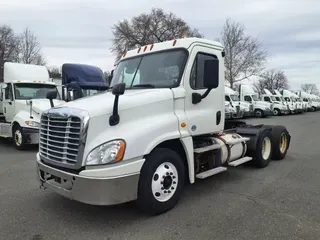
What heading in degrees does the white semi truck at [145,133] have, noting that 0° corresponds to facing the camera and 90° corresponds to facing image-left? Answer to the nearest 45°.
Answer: approximately 45°

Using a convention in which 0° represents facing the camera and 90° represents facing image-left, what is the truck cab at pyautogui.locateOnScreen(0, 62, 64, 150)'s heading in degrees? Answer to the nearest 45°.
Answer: approximately 315°

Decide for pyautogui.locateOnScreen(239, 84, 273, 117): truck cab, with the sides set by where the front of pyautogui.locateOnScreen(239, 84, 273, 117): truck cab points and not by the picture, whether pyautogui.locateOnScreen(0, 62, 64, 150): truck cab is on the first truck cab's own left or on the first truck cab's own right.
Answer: on the first truck cab's own right

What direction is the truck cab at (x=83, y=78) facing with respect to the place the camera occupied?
facing the viewer and to the right of the viewer

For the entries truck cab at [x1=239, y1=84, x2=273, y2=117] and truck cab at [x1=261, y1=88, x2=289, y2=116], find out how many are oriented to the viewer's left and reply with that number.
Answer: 0

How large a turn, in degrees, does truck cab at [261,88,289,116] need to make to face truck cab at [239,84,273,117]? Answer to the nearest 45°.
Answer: approximately 45° to its right

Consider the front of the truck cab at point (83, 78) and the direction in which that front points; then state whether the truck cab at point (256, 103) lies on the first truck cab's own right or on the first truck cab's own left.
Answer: on the first truck cab's own left

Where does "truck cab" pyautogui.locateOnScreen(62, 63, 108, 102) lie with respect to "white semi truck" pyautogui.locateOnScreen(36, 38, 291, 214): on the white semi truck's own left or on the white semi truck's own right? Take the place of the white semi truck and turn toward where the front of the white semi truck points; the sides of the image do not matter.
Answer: on the white semi truck's own right

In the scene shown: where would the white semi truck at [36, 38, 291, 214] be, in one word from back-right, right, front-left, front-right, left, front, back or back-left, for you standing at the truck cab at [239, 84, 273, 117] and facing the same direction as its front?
front-right

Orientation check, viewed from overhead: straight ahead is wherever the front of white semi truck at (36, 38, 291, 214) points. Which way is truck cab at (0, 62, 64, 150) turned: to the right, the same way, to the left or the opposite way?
to the left

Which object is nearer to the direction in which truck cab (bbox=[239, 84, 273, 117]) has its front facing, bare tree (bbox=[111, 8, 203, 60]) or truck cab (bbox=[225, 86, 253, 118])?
the truck cab

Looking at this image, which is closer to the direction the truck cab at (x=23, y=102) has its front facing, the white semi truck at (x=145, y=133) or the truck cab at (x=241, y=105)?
the white semi truck

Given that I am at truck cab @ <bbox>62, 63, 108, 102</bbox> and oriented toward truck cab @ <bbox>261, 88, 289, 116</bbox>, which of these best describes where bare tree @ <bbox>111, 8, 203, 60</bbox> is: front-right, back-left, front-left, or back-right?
front-left

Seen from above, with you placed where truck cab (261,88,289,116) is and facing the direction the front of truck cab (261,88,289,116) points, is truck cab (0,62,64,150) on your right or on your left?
on your right
